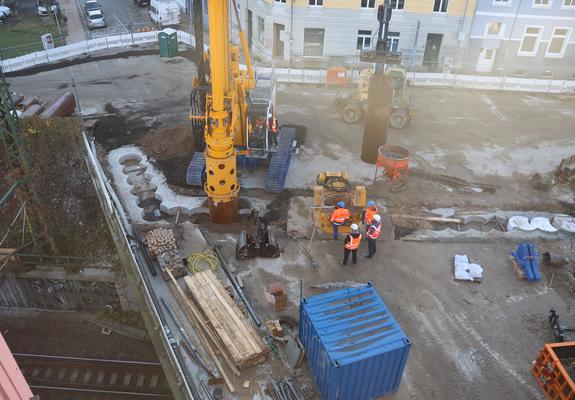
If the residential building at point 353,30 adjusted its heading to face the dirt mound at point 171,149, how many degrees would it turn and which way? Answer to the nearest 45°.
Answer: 0° — it already faces it

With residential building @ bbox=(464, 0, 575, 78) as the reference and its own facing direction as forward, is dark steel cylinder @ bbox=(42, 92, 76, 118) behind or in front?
in front

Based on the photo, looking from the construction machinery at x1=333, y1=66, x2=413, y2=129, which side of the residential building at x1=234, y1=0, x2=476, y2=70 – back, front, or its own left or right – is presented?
front

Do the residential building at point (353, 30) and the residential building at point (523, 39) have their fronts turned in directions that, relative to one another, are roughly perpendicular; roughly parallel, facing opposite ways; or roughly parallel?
roughly parallel

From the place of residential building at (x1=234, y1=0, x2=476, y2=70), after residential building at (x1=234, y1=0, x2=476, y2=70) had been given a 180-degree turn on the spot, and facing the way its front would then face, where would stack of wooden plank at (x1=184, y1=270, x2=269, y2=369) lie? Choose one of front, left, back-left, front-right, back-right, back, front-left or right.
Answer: back

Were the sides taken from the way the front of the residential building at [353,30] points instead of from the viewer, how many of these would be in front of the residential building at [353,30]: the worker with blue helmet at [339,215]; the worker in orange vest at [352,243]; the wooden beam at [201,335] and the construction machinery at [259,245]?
4

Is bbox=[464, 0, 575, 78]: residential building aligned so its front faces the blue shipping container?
yes

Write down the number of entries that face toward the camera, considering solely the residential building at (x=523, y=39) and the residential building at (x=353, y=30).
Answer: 2

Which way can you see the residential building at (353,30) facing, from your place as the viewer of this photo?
facing the viewer

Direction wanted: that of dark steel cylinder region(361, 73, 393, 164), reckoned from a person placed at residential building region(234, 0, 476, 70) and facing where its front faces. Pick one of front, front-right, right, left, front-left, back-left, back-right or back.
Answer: front

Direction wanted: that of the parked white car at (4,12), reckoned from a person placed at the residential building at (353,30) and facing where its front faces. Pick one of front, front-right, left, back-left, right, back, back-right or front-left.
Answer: right

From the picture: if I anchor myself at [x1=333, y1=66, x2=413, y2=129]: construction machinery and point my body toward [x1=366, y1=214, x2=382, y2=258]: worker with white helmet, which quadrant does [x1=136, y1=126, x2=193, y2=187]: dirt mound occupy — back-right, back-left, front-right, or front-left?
front-right

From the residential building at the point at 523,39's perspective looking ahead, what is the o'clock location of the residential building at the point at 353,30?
the residential building at the point at 353,30 is roughly at 2 o'clock from the residential building at the point at 523,39.

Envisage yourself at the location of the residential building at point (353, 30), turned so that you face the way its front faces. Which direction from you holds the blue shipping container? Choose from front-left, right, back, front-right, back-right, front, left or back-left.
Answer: front

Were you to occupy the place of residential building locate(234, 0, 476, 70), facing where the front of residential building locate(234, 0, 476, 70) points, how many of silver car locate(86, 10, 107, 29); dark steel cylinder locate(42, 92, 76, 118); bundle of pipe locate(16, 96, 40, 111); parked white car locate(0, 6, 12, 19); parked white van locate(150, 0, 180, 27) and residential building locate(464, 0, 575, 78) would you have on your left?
1

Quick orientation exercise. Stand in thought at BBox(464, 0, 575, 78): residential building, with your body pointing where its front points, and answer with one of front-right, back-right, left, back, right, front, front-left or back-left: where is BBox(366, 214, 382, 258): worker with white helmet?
front

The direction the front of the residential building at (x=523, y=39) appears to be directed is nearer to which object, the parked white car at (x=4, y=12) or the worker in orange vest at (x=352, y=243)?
the worker in orange vest
